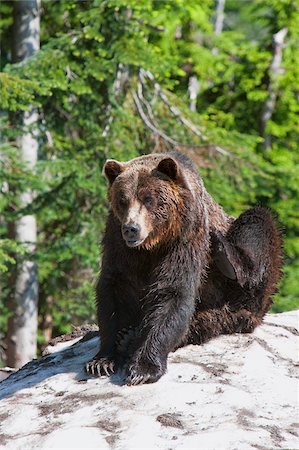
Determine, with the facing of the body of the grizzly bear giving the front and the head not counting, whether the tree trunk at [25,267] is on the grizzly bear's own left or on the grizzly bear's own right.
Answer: on the grizzly bear's own right

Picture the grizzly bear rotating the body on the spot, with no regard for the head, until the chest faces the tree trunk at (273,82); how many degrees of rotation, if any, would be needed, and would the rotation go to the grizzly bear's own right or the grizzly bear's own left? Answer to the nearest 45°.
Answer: approximately 135° to the grizzly bear's own right

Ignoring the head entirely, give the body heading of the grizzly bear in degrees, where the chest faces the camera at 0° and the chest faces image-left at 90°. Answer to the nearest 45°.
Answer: approximately 45°
